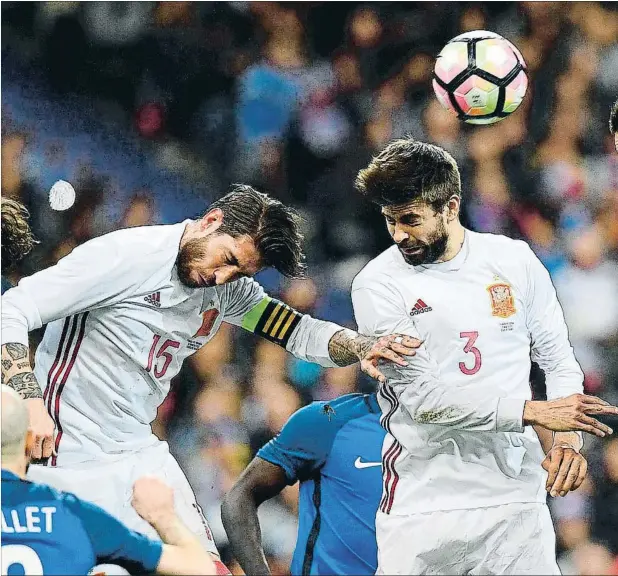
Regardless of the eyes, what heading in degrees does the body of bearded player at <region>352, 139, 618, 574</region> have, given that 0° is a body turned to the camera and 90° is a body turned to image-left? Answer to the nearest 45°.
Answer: approximately 0°

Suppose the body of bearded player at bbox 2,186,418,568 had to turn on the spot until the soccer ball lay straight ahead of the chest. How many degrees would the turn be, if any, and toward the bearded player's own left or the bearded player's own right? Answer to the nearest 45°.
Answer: approximately 45° to the bearded player's own left

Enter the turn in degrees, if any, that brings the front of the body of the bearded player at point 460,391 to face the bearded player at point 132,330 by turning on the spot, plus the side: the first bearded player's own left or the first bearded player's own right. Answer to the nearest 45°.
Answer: approximately 90° to the first bearded player's own right

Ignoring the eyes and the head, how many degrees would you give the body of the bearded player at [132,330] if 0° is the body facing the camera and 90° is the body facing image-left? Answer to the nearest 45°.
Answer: approximately 315°
